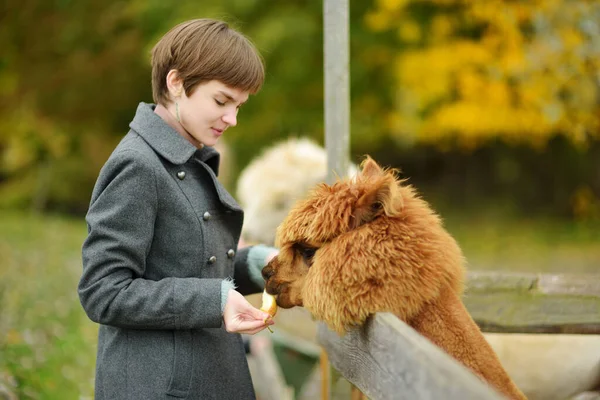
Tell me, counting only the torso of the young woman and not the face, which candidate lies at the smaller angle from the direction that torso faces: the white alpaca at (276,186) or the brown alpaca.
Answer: the brown alpaca

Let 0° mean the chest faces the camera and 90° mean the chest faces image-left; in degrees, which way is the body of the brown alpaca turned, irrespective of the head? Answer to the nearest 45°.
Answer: approximately 90°

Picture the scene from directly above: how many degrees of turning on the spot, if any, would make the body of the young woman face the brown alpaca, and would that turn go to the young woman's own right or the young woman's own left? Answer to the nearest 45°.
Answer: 0° — they already face it

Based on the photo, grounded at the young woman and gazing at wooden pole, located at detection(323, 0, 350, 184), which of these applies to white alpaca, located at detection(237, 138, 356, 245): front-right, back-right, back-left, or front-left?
front-left

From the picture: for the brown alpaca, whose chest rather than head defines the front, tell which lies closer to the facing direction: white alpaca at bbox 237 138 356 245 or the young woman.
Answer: the young woman

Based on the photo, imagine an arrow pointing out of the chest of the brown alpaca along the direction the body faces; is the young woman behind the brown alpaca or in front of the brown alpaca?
in front

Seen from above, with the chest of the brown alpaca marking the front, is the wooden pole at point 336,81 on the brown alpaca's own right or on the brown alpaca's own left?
on the brown alpaca's own right

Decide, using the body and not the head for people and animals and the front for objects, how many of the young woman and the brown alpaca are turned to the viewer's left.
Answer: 1

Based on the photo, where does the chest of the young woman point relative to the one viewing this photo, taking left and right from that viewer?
facing the viewer and to the right of the viewer

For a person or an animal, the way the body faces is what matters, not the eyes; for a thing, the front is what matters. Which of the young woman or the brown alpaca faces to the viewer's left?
the brown alpaca
